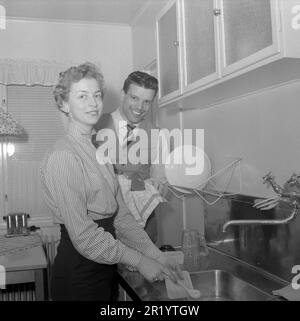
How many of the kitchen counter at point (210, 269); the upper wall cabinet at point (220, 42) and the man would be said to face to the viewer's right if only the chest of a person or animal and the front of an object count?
0

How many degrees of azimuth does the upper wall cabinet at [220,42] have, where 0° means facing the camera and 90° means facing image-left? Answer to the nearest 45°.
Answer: approximately 45°

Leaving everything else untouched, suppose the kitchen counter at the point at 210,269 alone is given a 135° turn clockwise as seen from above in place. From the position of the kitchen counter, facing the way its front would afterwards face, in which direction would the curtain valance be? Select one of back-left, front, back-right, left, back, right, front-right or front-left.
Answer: front-left

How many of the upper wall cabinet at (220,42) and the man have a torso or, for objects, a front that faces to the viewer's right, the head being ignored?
0

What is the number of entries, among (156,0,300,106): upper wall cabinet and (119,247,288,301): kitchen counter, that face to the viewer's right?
0

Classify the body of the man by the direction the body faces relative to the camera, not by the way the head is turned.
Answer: toward the camera

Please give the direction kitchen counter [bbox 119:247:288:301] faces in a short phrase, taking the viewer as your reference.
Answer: facing the viewer and to the left of the viewer

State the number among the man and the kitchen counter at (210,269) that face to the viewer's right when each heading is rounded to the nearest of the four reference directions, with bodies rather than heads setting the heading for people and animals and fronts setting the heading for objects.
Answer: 0
